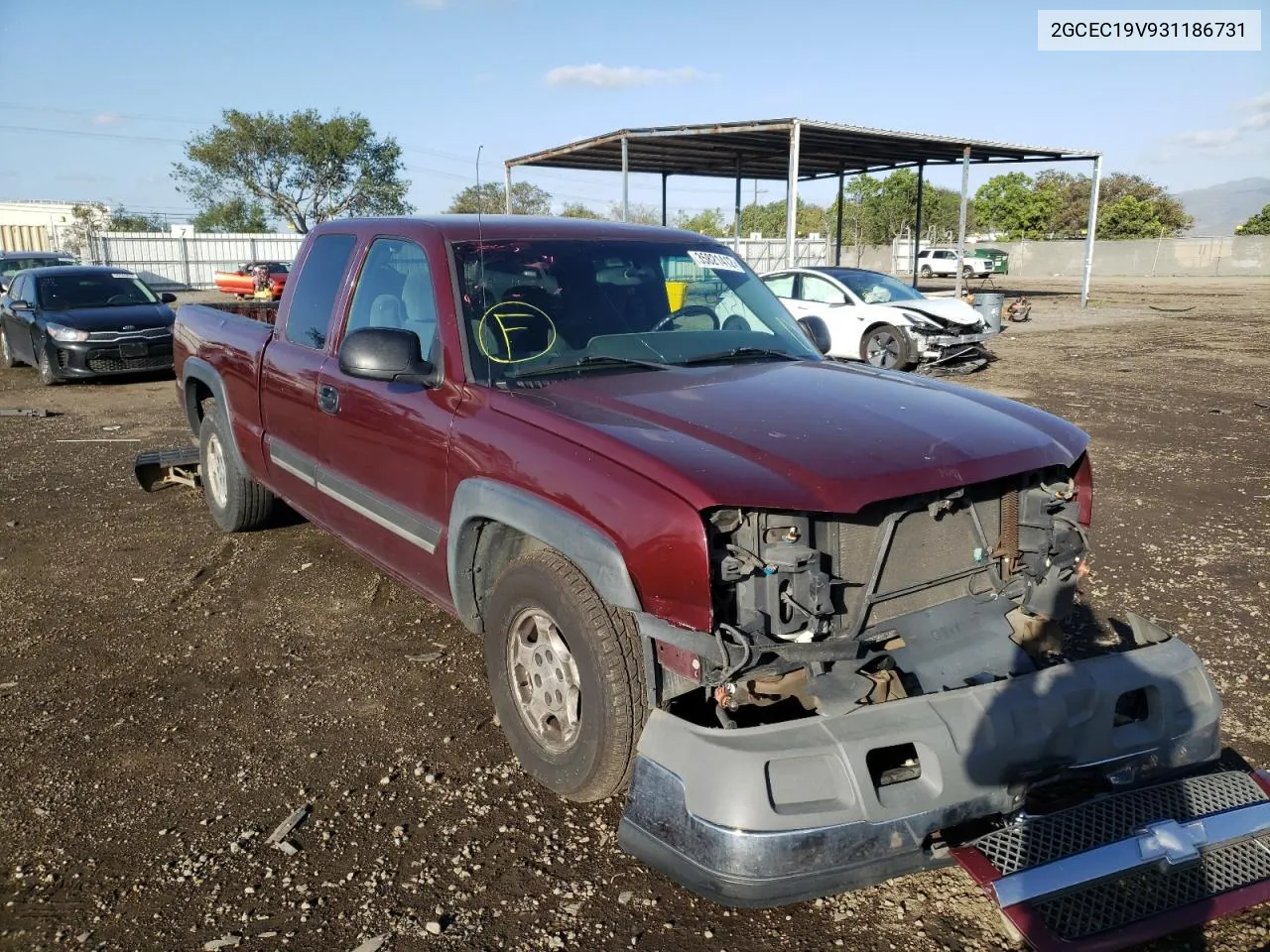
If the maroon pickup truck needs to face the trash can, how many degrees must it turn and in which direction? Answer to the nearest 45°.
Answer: approximately 135° to its left

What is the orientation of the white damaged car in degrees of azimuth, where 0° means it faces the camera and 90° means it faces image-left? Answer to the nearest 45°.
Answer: approximately 315°

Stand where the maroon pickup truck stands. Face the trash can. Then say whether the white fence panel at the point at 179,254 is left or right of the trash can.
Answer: left

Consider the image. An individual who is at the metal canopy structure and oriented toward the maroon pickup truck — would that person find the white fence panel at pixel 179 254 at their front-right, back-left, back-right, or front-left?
back-right

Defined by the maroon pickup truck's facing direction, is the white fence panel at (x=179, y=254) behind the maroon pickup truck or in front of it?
behind

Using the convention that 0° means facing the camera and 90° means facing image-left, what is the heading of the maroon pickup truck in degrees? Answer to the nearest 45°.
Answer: approximately 315°

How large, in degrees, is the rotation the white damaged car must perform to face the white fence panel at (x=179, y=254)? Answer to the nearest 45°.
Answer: approximately 180°

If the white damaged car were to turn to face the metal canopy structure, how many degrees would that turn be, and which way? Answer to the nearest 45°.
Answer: approximately 135° to its left
